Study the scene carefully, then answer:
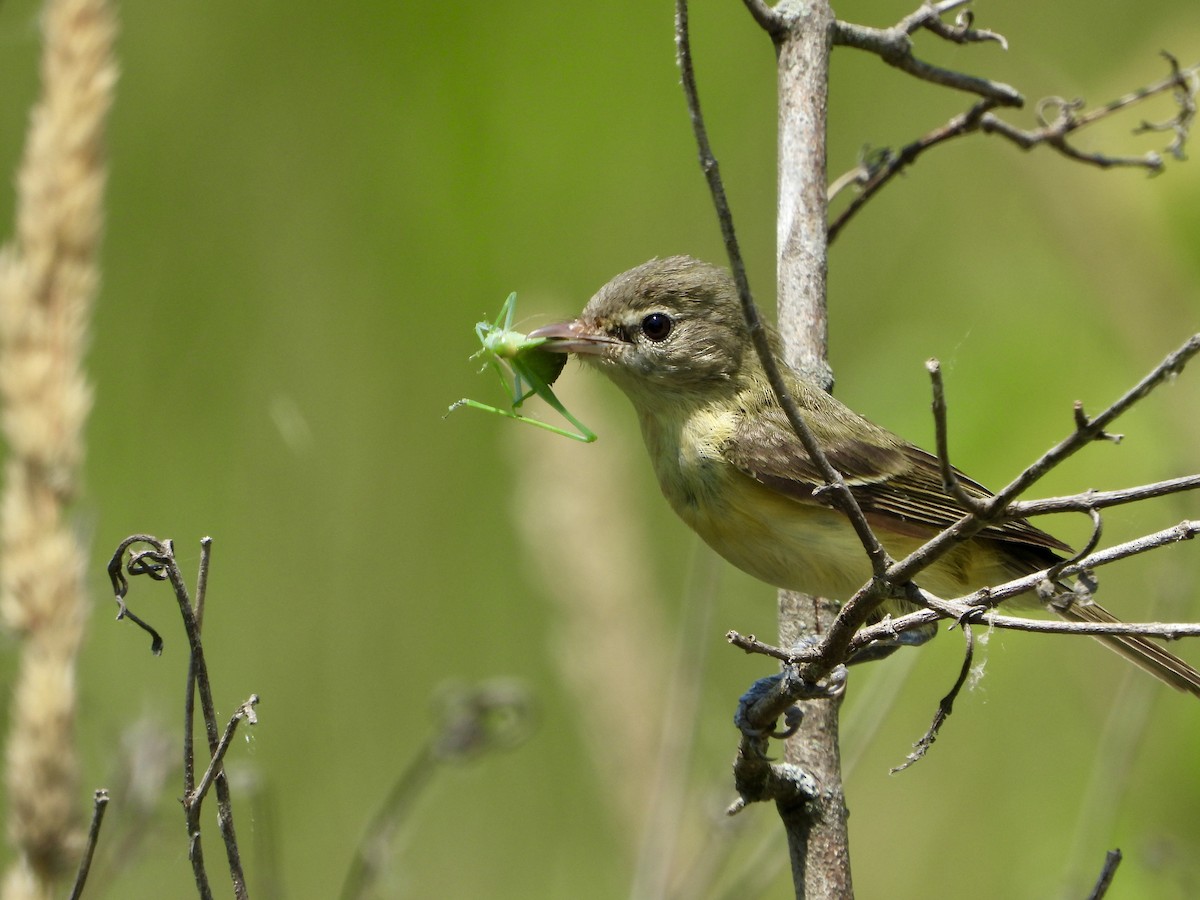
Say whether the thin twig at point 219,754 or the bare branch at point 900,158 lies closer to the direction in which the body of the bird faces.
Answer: the thin twig

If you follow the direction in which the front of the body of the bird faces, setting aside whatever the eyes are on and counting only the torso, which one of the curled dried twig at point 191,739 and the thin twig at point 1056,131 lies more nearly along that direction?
the curled dried twig

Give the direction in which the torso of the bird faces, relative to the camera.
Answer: to the viewer's left

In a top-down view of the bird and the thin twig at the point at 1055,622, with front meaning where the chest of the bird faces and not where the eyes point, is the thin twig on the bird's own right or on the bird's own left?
on the bird's own left
